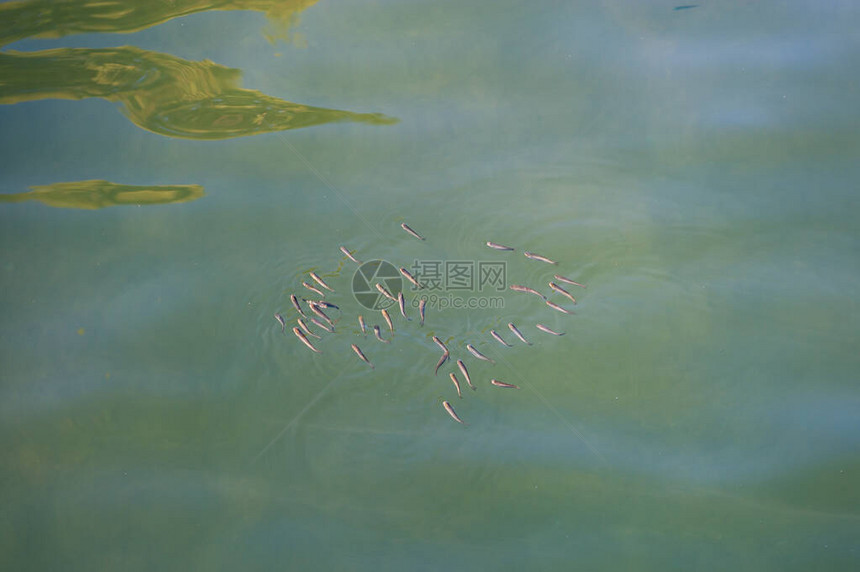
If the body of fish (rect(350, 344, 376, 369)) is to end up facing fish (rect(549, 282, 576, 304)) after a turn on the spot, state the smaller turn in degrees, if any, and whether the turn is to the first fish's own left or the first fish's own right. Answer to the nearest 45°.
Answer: approximately 135° to the first fish's own right

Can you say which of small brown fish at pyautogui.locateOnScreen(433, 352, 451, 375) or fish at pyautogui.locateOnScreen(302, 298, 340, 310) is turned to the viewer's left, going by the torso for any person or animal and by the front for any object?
the fish

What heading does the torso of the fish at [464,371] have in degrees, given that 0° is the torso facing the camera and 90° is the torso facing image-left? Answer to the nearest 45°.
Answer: approximately 135°

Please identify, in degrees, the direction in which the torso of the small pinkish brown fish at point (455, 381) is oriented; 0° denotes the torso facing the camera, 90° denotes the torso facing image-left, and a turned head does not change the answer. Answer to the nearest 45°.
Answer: approximately 135°

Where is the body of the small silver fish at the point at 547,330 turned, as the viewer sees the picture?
to the viewer's left

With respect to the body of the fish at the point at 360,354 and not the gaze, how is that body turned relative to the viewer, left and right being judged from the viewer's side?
facing away from the viewer and to the left of the viewer
